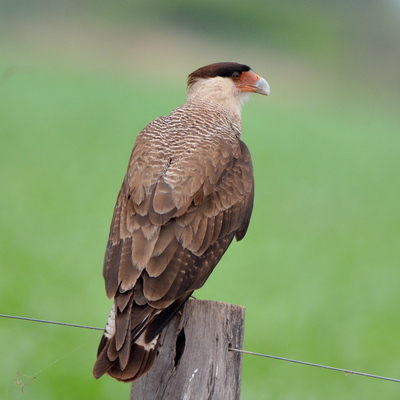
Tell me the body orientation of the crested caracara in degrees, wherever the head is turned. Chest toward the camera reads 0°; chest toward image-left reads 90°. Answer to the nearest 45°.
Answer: approximately 225°
